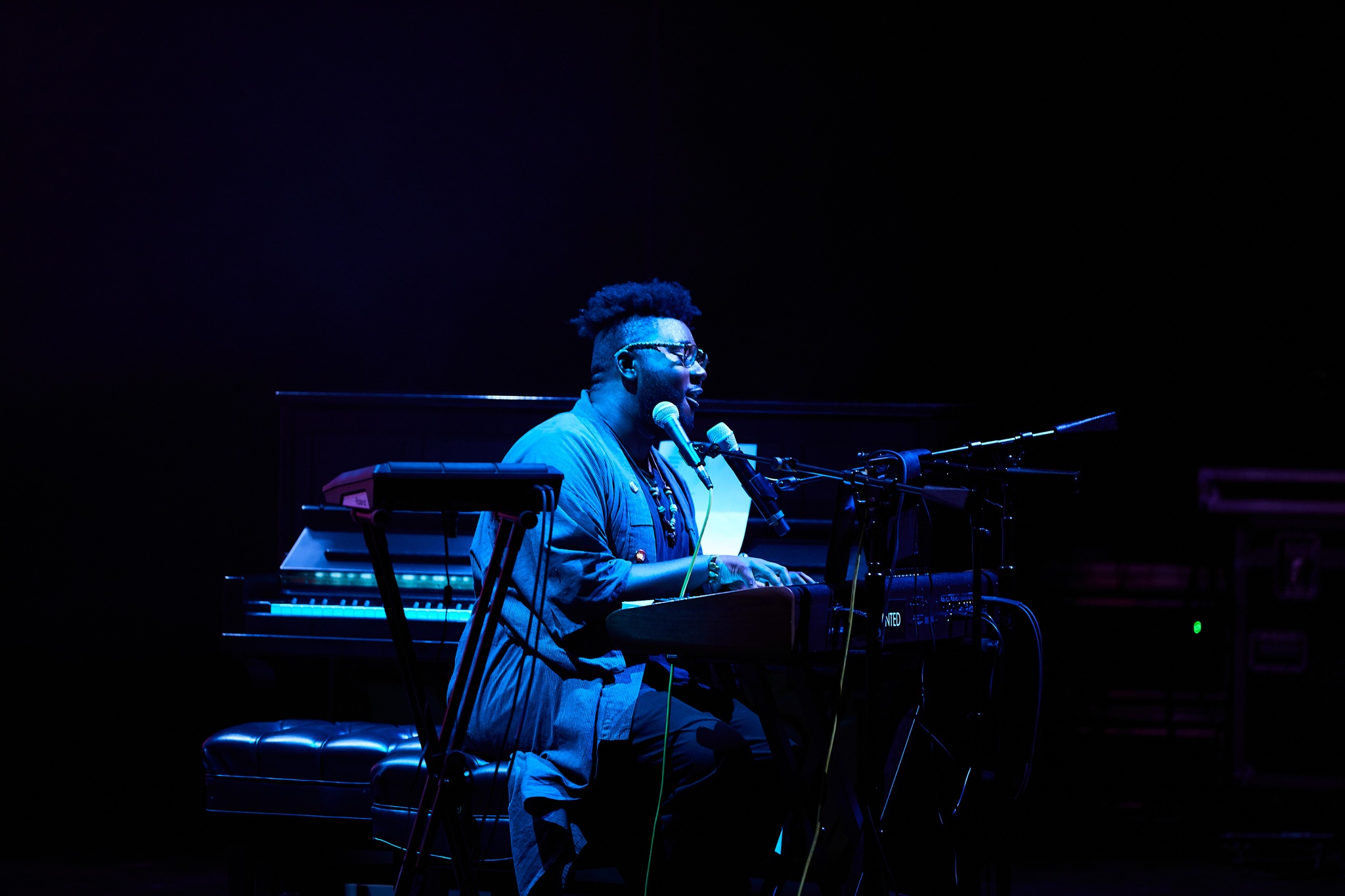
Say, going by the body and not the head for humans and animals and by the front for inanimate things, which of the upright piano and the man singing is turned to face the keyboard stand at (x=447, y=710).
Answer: the upright piano

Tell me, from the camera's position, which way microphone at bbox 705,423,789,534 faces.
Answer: facing to the left of the viewer

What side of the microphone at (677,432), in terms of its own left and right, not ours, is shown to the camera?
left

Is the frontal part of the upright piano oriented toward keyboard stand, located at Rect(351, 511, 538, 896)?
yes

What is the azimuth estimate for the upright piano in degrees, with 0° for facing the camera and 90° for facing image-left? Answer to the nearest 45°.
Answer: approximately 0°

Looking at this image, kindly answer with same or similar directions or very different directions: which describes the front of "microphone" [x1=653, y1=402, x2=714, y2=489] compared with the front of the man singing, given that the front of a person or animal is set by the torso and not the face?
very different directions

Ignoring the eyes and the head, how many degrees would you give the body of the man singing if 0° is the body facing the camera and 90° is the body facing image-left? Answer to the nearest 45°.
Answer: approximately 270°

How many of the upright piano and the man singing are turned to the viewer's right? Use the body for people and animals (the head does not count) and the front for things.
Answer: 1

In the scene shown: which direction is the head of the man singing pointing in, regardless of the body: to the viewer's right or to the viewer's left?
to the viewer's right
